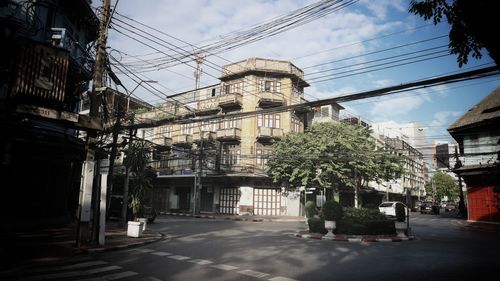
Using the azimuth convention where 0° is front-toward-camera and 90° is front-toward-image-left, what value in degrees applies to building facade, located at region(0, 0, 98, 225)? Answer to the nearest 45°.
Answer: approximately 315°

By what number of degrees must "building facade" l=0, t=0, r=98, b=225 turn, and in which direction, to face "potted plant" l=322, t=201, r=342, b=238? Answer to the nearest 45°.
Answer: approximately 45° to its left

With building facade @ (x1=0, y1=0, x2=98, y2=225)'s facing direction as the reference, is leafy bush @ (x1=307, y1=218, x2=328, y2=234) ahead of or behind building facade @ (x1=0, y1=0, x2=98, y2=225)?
ahead

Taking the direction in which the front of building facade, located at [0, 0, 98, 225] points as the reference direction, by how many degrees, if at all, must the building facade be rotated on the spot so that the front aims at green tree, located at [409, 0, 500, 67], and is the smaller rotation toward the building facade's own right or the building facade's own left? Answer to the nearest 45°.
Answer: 0° — it already faces it

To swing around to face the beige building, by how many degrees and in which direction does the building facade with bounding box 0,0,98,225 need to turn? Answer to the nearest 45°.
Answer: approximately 90° to its left
